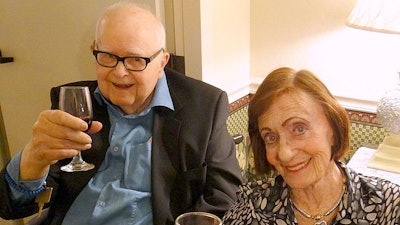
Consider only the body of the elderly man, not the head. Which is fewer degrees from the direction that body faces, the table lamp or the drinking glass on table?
the drinking glass on table

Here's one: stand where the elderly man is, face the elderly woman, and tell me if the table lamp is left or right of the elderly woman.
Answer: left

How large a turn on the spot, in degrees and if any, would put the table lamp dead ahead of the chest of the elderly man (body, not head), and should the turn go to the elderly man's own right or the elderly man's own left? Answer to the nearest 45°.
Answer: approximately 135° to the elderly man's own left

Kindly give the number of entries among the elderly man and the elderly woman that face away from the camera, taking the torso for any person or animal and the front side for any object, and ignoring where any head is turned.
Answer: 0

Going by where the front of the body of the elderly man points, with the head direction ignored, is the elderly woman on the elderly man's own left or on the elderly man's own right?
on the elderly man's own left

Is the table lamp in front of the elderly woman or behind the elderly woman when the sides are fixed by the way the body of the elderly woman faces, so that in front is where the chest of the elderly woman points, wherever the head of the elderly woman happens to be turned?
behind

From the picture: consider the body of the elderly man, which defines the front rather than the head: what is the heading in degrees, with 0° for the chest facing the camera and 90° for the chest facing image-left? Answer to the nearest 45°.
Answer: approximately 45°
